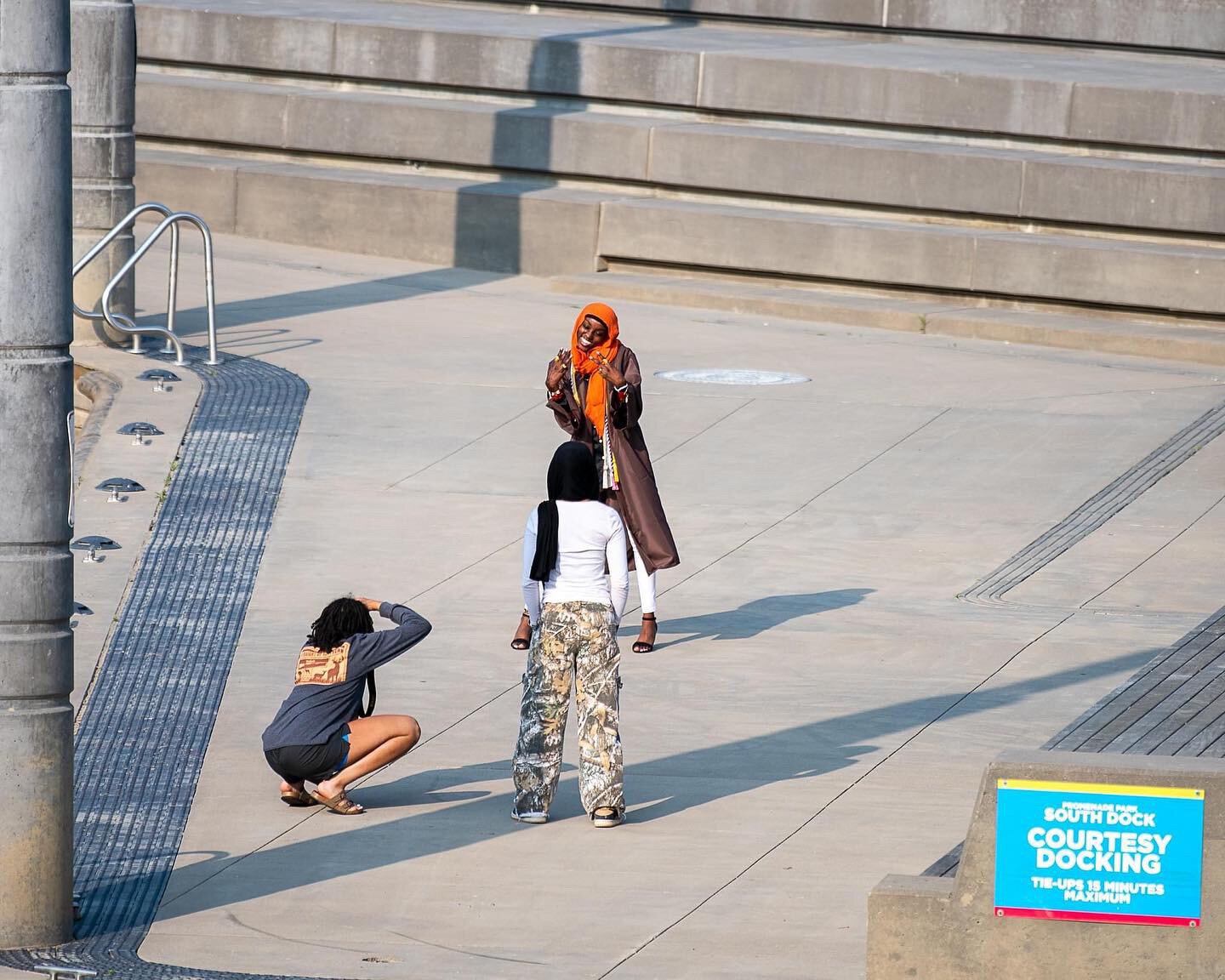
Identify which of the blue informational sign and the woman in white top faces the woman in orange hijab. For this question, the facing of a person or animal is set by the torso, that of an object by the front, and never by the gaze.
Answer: the woman in white top

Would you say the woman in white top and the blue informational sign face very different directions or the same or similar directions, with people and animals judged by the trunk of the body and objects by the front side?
very different directions

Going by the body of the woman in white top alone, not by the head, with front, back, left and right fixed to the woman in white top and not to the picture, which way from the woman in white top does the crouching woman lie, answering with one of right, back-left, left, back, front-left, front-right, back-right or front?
left

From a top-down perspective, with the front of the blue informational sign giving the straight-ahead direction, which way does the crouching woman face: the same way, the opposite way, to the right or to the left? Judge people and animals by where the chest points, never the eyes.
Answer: the opposite way

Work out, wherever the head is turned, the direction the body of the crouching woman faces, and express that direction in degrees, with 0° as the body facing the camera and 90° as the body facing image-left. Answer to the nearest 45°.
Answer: approximately 225°

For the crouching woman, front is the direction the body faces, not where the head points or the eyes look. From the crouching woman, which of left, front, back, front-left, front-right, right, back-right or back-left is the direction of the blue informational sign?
right

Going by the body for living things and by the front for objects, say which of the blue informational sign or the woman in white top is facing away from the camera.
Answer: the woman in white top

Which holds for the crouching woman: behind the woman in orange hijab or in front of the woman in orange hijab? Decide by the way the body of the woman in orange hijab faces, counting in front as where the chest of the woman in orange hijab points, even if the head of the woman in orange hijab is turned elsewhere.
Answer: in front

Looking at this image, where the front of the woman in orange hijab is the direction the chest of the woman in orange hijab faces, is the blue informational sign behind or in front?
in front

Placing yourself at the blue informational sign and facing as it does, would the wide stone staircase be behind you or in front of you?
behind

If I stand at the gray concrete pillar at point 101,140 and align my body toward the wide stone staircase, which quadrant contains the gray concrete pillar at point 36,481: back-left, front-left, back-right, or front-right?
back-right

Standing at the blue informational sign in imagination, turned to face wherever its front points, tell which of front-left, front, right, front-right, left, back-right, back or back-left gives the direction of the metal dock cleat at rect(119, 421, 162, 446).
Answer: back-right

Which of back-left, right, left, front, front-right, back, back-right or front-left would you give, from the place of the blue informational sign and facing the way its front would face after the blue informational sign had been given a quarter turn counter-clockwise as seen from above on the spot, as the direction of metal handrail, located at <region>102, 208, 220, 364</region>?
back-left

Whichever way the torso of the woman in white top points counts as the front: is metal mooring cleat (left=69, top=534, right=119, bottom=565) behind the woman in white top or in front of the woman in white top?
in front

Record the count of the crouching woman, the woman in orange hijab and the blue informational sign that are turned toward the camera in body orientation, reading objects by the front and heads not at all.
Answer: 2

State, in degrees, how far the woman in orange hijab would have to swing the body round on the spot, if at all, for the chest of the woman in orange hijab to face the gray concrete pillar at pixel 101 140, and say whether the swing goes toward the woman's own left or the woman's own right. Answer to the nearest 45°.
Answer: approximately 135° to the woman's own right

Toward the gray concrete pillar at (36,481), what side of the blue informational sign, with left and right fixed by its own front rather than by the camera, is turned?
right

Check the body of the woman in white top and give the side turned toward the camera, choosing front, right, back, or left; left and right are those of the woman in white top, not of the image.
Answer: back

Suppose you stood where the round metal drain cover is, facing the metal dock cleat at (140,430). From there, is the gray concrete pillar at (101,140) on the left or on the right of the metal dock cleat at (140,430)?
right

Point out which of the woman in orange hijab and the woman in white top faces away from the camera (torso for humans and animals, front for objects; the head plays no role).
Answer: the woman in white top

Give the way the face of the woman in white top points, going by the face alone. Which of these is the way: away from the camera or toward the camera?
away from the camera
